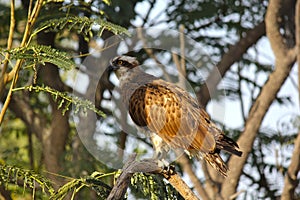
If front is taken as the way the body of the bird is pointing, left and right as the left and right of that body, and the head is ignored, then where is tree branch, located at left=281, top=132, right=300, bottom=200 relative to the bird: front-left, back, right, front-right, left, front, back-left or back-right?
back-right

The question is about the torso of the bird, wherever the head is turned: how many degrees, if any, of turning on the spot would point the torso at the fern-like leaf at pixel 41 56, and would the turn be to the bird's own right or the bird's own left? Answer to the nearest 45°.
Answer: approximately 45° to the bird's own left

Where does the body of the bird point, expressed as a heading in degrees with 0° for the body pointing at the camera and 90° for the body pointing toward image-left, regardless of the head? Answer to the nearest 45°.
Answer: approximately 90°

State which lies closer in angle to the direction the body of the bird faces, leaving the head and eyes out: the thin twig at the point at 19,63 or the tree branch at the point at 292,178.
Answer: the thin twig

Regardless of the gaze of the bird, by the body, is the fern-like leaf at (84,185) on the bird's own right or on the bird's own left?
on the bird's own left

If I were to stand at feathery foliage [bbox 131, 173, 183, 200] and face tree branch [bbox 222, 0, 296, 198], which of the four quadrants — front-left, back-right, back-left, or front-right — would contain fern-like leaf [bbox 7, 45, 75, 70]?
back-left
